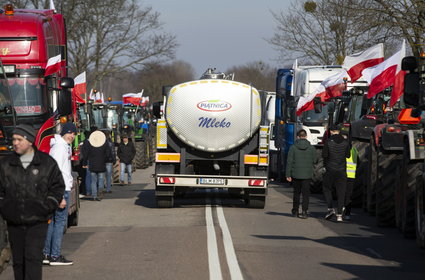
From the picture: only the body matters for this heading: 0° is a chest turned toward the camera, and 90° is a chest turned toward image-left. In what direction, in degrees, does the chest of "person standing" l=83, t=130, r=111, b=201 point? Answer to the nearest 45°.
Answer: approximately 180°

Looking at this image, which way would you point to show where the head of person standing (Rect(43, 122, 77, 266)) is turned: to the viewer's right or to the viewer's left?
to the viewer's right

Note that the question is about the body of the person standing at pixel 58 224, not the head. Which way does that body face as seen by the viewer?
to the viewer's right

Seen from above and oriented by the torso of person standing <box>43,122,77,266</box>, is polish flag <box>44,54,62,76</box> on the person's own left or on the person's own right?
on the person's own left
